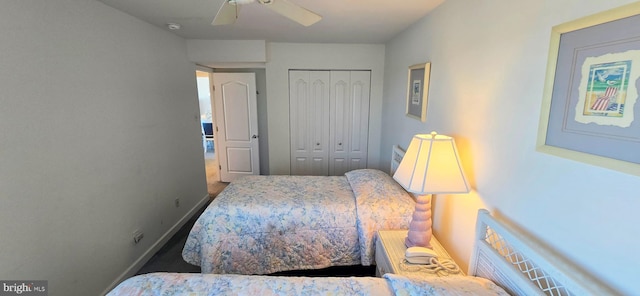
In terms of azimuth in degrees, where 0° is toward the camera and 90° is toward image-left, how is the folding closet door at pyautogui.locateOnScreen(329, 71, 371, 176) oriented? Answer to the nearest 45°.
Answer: approximately 0°

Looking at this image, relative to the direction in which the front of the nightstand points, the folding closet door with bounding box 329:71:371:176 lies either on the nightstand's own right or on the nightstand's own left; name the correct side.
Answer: on the nightstand's own right

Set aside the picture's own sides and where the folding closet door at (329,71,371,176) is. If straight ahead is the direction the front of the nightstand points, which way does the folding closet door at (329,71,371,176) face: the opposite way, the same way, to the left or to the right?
to the left

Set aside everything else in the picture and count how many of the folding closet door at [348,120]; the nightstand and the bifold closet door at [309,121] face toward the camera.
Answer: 2

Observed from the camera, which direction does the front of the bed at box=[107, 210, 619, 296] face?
facing to the left of the viewer

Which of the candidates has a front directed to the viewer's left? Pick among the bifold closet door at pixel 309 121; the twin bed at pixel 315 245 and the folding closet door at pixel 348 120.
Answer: the twin bed

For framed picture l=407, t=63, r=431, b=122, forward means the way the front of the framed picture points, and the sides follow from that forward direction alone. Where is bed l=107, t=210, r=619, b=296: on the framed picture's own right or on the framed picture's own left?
on the framed picture's own left

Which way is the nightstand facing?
to the viewer's left

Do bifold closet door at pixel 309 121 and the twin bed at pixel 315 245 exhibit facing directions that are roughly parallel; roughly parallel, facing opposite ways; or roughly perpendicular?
roughly perpendicular

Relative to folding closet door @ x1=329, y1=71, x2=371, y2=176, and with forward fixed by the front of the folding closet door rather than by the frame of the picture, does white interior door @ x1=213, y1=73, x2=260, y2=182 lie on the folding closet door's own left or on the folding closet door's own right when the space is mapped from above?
on the folding closet door's own right
